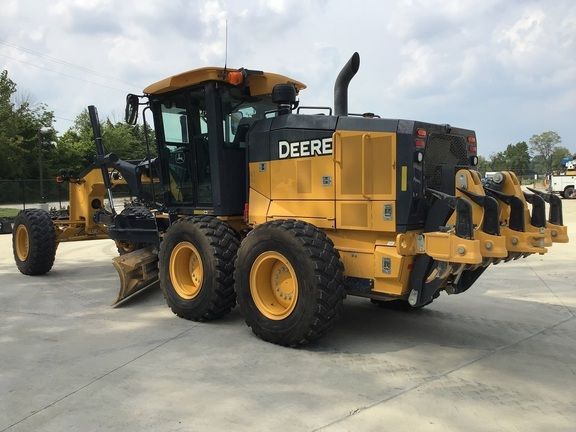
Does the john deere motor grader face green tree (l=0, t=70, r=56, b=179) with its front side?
yes

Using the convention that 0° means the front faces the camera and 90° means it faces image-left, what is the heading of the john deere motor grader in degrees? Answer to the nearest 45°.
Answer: approximately 135°

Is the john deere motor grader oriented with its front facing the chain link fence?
yes
